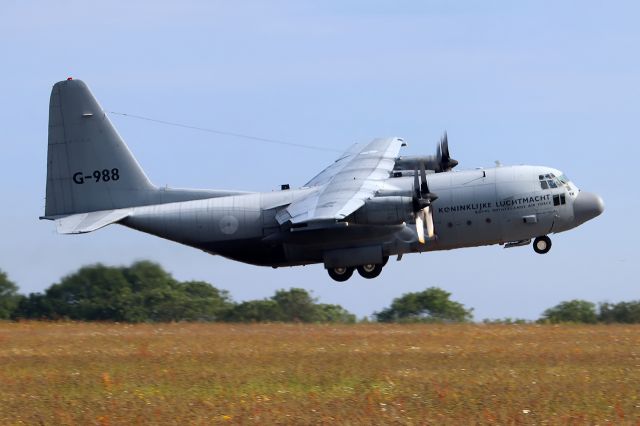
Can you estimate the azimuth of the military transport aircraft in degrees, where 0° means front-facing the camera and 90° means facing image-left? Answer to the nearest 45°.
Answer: approximately 270°
